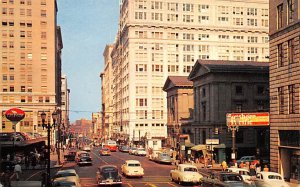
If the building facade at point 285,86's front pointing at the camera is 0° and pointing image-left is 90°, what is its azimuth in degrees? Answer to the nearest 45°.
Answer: approximately 45°

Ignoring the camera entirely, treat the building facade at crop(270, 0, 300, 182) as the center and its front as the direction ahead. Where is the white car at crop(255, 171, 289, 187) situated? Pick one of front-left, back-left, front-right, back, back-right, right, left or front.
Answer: front-left

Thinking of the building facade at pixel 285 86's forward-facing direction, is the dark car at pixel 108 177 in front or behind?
in front
